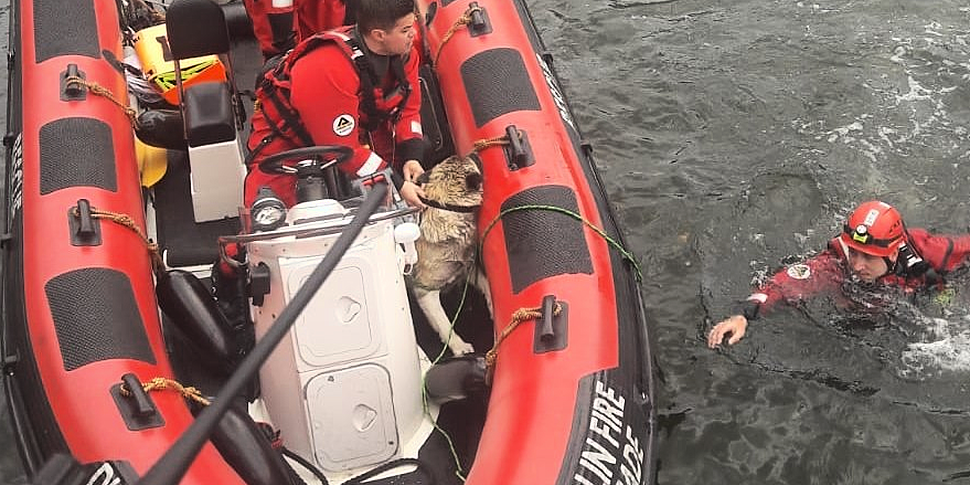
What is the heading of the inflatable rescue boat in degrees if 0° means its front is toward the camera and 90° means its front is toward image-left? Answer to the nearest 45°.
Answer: approximately 0°

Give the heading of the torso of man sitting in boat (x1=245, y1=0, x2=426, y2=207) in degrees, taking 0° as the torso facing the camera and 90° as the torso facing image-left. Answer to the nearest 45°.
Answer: approximately 315°
